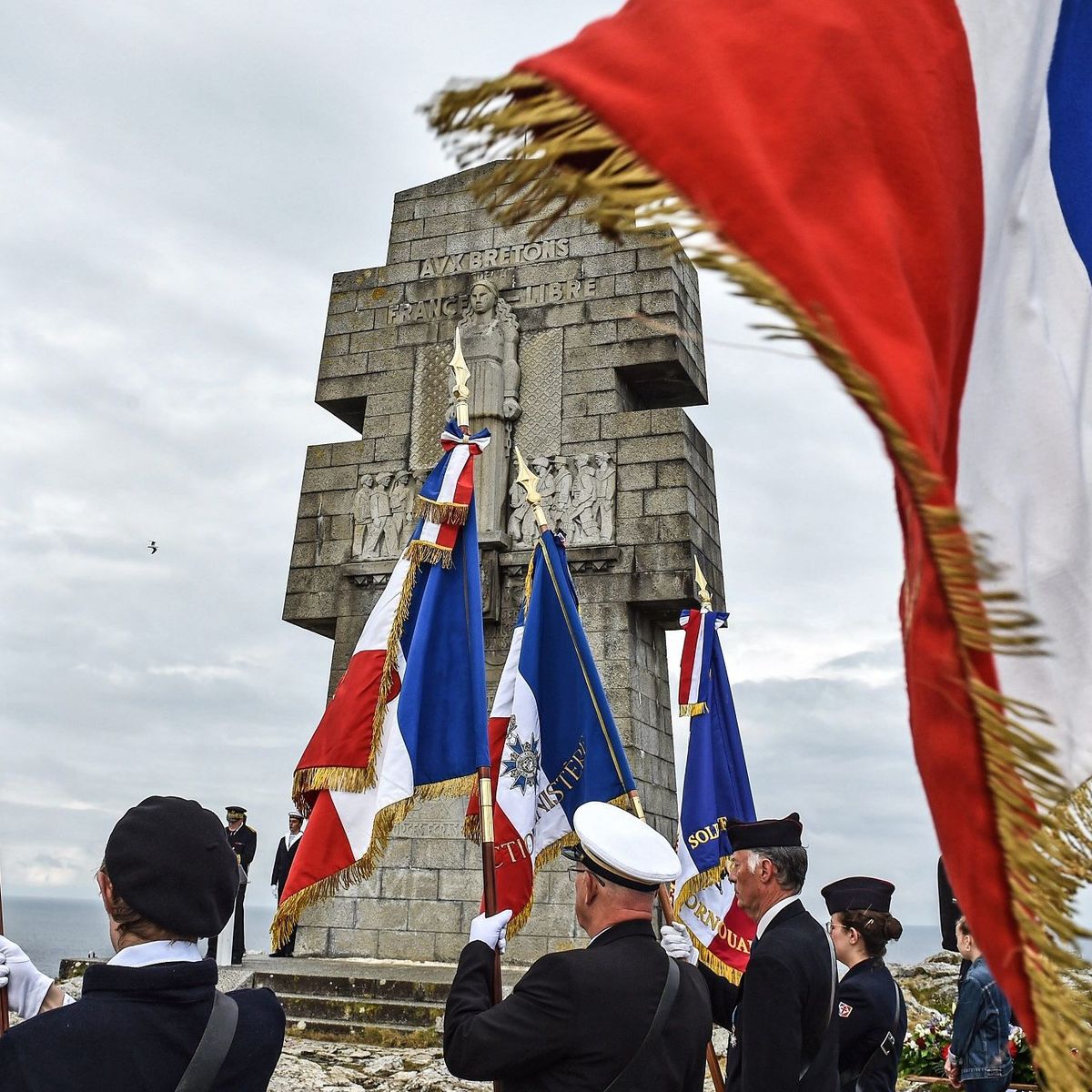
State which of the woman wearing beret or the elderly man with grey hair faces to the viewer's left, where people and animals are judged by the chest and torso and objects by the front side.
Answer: the elderly man with grey hair

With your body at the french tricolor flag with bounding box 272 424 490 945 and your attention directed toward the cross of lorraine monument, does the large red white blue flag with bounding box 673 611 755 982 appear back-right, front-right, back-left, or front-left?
front-right

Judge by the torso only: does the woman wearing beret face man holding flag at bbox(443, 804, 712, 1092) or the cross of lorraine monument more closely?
the cross of lorraine monument

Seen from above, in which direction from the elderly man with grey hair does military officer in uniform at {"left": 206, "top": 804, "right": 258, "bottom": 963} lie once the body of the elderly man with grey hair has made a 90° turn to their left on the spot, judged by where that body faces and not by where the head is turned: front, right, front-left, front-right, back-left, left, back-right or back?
back-right

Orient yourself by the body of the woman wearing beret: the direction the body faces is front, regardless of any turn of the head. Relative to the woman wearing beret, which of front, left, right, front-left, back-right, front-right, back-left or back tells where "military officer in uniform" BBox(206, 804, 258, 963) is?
front

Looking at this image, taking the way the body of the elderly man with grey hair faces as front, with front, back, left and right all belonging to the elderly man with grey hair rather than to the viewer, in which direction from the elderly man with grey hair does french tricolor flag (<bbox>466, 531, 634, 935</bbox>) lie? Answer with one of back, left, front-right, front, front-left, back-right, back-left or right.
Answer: front-right

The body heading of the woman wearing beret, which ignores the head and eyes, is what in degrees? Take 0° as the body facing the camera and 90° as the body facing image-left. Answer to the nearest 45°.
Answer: approximately 180°

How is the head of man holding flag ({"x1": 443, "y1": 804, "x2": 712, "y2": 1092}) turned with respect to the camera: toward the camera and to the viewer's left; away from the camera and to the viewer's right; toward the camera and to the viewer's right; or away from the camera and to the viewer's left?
away from the camera and to the viewer's left

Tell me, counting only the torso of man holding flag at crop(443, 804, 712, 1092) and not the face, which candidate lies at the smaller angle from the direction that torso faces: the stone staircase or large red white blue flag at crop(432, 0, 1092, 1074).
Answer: the stone staircase

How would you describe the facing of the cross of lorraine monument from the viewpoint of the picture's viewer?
facing the viewer and to the left of the viewer

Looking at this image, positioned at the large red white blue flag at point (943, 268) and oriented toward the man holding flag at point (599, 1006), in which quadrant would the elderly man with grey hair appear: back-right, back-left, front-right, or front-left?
front-right

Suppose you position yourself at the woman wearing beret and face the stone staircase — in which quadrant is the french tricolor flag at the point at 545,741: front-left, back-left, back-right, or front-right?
front-right

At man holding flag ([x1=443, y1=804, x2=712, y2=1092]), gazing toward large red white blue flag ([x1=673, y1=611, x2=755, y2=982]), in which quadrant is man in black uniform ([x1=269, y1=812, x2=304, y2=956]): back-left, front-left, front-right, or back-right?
front-left

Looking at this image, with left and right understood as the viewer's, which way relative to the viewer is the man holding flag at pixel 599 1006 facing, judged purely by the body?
facing away from the viewer and to the left of the viewer

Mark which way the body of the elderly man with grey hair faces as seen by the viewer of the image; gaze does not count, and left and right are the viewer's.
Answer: facing to the left of the viewer

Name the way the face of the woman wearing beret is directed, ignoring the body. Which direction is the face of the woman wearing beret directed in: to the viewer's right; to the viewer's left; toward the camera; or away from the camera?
away from the camera

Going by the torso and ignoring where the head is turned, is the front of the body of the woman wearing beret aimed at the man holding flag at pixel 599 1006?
no

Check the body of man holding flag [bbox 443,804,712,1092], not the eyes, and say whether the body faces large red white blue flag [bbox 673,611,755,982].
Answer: no
